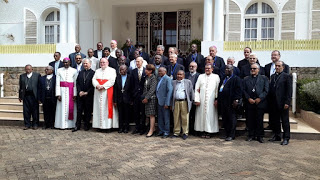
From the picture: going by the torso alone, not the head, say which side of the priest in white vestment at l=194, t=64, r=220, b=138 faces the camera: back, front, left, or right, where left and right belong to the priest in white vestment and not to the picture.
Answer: front

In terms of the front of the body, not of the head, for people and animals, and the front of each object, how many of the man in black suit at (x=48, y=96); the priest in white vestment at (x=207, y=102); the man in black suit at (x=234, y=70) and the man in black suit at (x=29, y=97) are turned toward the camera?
4

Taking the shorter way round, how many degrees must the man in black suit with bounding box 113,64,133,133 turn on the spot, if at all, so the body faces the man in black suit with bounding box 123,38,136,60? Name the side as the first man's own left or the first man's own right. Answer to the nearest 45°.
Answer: approximately 180°

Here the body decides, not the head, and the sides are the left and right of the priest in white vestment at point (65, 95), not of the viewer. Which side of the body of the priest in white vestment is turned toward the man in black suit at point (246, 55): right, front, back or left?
left

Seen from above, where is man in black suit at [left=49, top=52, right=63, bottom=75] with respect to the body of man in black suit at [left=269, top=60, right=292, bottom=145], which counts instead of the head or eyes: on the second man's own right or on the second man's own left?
on the second man's own right

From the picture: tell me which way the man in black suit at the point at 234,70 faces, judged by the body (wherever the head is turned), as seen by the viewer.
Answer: toward the camera

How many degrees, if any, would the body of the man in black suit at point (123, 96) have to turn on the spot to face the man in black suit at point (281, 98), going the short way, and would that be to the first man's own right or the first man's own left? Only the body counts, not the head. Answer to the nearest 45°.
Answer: approximately 45° to the first man's own left

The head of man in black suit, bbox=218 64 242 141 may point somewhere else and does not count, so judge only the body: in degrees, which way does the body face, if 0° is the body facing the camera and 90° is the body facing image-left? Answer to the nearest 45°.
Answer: approximately 45°

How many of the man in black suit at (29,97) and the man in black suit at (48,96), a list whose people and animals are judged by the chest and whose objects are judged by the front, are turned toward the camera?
2

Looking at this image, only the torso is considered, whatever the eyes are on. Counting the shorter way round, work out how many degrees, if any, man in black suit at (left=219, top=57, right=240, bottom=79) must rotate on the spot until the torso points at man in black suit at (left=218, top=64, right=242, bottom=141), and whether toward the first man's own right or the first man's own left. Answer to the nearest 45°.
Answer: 0° — they already face them

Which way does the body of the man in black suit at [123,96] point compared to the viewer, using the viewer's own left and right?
facing the viewer
